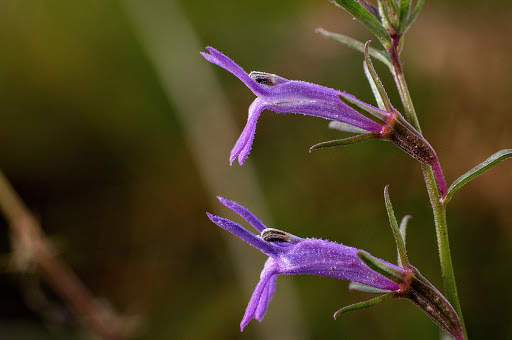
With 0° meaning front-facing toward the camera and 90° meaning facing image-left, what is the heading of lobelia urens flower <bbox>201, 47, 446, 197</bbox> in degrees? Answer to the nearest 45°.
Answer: approximately 90°
